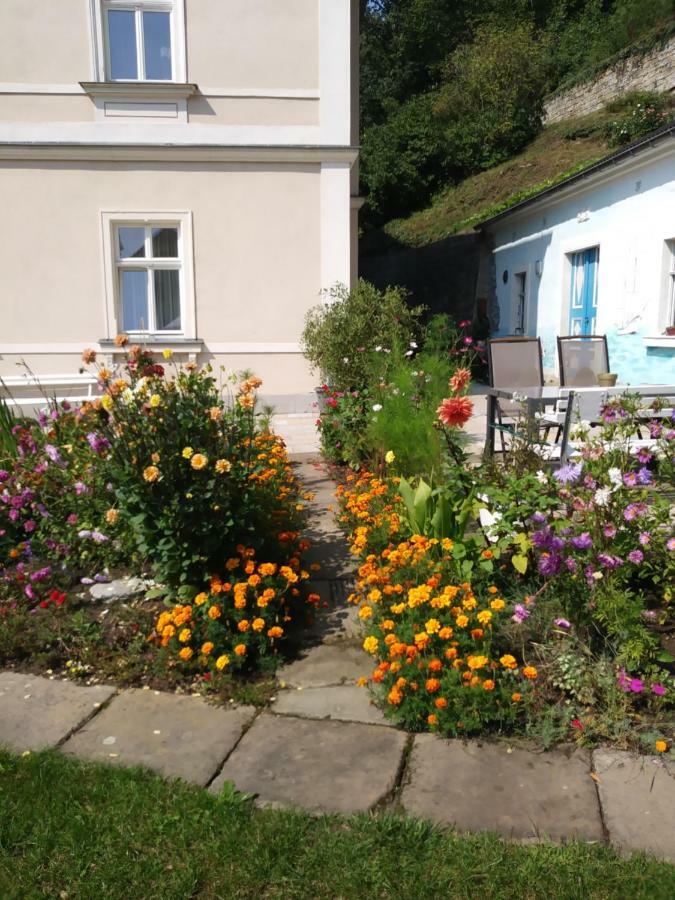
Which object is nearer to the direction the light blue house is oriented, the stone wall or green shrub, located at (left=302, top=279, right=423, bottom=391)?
the green shrub

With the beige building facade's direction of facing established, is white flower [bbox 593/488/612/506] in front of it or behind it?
in front

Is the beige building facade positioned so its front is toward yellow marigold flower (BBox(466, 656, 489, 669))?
yes

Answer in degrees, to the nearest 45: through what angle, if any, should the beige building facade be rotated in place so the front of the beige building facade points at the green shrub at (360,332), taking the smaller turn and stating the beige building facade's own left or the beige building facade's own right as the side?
approximately 45° to the beige building facade's own left

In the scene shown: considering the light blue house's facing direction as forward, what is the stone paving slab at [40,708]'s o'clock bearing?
The stone paving slab is roughly at 11 o'clock from the light blue house.

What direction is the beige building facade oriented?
toward the camera

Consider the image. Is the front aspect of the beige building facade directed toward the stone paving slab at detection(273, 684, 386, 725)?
yes

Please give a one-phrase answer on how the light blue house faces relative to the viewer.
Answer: facing the viewer and to the left of the viewer

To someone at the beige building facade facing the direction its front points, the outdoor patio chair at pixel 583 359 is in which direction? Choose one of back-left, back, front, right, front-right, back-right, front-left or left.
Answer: front-left

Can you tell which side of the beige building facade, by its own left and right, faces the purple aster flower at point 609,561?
front

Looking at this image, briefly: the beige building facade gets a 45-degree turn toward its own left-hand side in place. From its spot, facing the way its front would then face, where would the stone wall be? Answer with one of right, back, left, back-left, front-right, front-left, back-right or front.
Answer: left

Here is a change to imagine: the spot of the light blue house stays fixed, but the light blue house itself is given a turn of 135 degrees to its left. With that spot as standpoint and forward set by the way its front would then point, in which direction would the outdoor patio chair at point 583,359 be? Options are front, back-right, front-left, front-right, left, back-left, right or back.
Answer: right

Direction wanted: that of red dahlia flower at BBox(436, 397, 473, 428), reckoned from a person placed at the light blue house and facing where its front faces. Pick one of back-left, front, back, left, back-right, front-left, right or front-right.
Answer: front-left

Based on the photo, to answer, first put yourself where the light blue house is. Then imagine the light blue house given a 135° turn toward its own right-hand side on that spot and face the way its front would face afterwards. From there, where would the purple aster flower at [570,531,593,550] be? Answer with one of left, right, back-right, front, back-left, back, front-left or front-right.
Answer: back

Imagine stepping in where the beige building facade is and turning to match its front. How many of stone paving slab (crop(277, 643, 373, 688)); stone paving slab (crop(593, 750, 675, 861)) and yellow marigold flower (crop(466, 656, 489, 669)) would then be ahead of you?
3

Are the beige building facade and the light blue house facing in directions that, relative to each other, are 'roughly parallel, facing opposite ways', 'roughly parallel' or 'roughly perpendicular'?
roughly perpendicular

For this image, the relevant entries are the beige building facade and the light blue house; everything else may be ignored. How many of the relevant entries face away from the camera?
0

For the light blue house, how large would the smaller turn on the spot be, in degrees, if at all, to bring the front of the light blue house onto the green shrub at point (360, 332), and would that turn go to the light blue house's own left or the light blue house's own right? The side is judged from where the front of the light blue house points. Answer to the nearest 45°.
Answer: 0° — it already faces it

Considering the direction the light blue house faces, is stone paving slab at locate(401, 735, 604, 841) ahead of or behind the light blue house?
ahead
